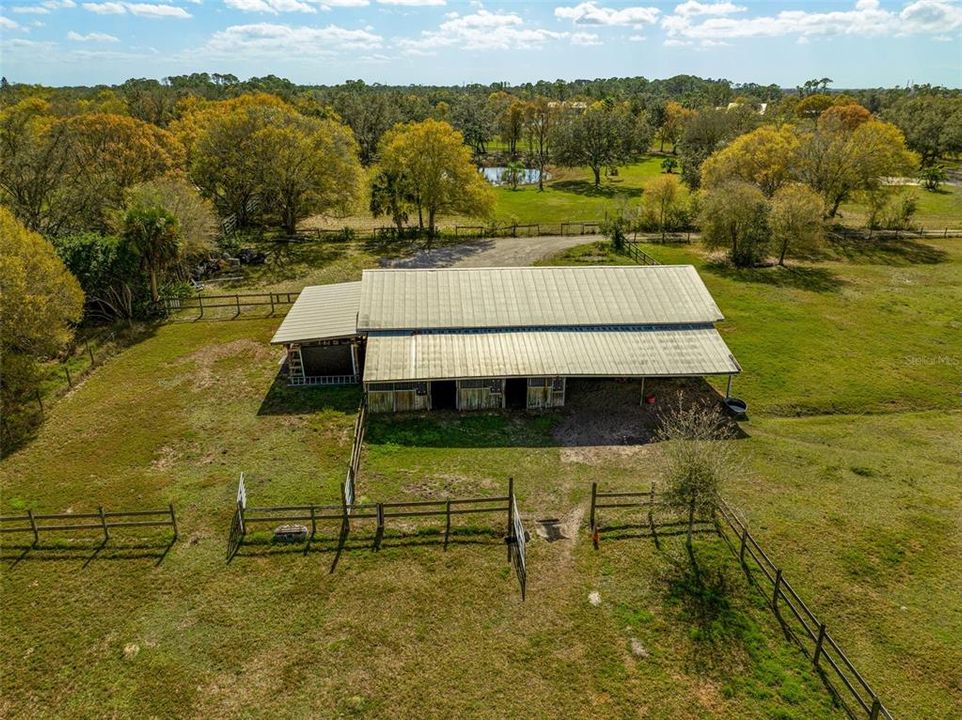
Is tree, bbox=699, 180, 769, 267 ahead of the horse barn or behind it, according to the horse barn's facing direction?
behind

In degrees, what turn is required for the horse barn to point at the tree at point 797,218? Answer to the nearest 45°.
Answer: approximately 135° to its left

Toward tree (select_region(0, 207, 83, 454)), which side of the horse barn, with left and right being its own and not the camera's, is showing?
right

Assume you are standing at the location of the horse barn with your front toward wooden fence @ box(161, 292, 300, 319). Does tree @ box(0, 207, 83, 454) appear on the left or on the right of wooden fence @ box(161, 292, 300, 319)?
left

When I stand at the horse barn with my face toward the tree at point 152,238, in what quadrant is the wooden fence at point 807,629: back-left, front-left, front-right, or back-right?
back-left

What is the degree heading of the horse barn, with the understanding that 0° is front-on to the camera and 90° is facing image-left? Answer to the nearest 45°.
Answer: approximately 0°

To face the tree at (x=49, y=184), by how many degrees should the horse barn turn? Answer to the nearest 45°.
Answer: approximately 135° to its right

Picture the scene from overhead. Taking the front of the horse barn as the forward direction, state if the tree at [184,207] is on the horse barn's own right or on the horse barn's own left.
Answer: on the horse barn's own right

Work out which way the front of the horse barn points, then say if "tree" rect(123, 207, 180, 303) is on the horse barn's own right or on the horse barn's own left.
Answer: on the horse barn's own right

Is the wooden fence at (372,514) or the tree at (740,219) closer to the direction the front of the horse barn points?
the wooden fence

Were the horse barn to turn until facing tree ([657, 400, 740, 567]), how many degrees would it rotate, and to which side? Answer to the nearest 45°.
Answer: approximately 45° to its left
